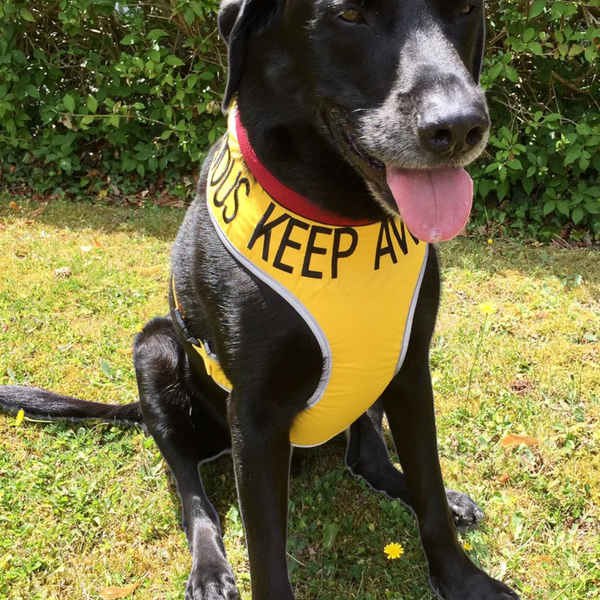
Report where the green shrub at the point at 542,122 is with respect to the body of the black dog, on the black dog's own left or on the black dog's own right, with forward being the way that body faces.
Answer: on the black dog's own left

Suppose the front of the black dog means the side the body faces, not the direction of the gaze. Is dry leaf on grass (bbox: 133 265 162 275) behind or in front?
behind

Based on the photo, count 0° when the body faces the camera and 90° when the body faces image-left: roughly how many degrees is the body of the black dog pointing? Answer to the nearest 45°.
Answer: approximately 315°

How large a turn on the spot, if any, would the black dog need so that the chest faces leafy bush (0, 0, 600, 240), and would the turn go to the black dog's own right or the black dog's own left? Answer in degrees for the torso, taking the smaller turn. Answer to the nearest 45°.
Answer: approximately 135° to the black dog's own left
